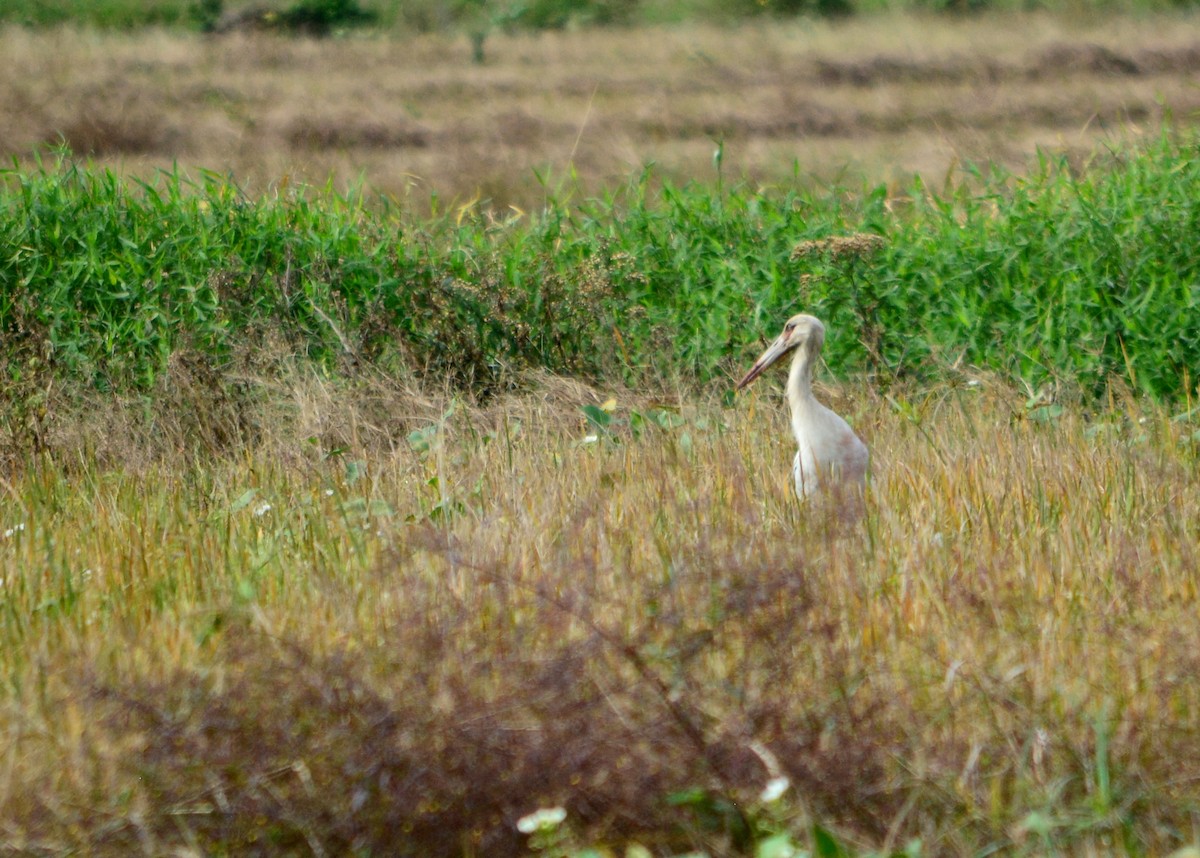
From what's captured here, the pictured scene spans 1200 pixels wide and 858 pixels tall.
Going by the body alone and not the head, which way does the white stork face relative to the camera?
to the viewer's left

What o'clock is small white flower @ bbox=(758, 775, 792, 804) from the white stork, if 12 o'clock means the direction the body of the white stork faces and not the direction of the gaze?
The small white flower is roughly at 9 o'clock from the white stork.

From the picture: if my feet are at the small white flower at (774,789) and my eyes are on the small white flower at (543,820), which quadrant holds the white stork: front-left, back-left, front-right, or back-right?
back-right

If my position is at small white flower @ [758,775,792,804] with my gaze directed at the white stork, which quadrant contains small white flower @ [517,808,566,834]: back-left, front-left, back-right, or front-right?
back-left

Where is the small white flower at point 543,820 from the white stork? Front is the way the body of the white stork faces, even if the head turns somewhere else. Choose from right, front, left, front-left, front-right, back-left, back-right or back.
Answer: left
